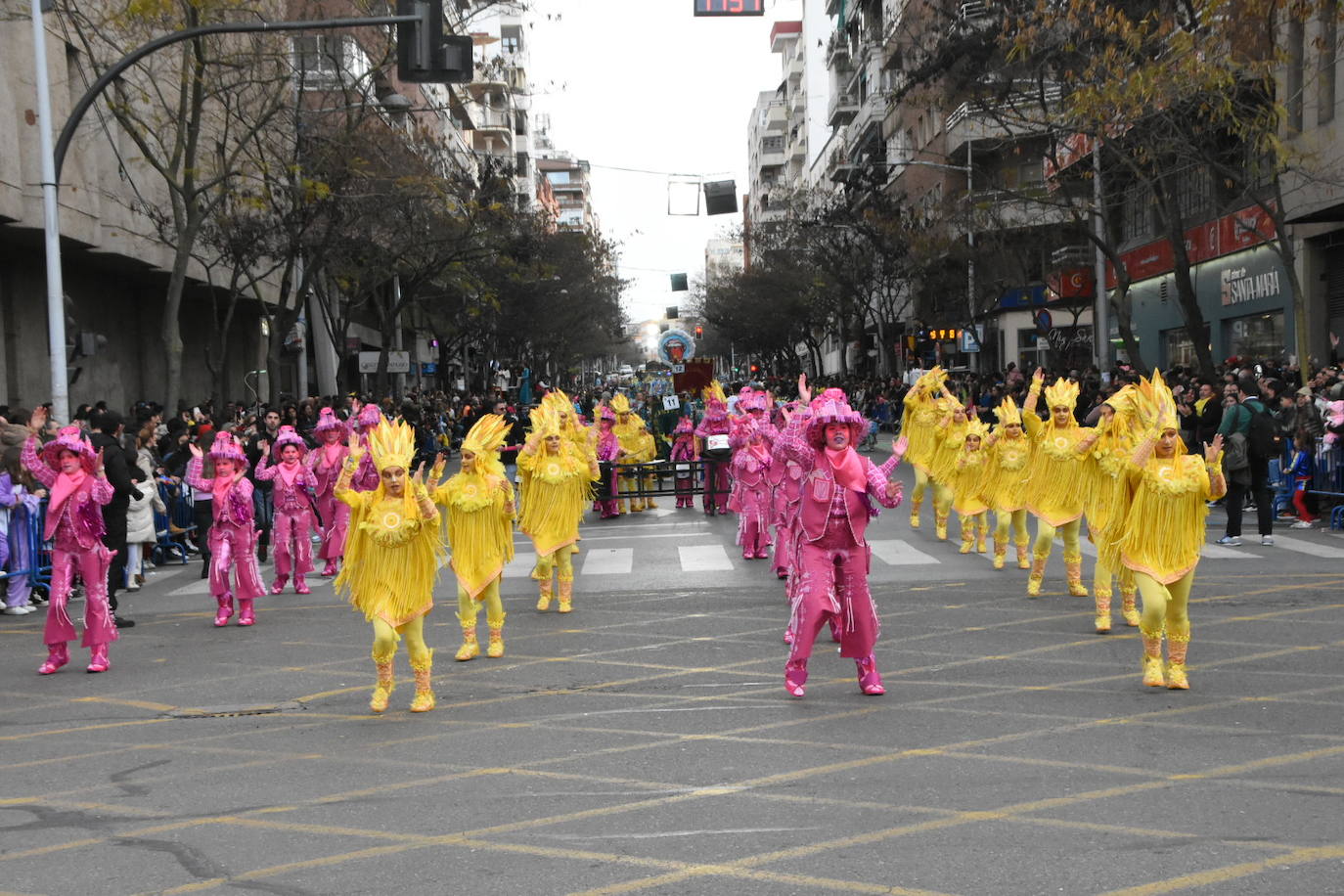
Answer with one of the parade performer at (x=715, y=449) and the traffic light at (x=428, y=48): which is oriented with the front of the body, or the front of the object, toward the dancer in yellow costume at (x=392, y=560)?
the parade performer

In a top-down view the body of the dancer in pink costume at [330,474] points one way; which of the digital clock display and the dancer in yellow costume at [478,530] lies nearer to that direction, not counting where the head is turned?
the dancer in yellow costume

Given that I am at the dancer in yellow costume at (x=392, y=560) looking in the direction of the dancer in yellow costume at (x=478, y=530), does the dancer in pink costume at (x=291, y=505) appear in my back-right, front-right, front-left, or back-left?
front-left

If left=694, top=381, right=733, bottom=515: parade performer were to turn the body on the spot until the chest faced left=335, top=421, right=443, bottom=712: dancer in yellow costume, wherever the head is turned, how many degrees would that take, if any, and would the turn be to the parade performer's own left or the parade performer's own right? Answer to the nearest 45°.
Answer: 0° — they already face them

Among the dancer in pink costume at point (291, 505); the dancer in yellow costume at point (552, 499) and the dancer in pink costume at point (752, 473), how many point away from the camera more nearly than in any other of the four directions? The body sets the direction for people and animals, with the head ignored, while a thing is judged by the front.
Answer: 0

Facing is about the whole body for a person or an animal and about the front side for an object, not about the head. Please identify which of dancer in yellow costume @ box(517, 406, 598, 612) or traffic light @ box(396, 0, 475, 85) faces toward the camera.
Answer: the dancer in yellow costume

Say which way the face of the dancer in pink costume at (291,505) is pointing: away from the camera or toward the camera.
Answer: toward the camera

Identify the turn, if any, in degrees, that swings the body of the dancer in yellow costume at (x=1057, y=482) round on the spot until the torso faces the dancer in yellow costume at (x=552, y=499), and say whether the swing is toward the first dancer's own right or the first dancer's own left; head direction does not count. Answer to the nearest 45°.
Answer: approximately 90° to the first dancer's own right

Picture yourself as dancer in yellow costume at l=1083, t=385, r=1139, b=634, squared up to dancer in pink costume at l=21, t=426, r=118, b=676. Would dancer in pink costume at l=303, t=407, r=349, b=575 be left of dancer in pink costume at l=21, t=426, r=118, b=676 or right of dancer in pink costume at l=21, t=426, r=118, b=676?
right

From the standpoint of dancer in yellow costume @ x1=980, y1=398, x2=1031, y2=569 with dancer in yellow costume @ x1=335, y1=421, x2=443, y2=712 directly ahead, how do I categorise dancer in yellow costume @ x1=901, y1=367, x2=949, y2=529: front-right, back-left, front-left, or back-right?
back-right

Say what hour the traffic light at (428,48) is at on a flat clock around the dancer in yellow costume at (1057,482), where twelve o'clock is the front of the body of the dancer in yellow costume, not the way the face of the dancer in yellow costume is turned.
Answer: The traffic light is roughly at 3 o'clock from the dancer in yellow costume.

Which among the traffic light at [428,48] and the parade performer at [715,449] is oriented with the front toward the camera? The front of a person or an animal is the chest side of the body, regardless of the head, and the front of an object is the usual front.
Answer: the parade performer

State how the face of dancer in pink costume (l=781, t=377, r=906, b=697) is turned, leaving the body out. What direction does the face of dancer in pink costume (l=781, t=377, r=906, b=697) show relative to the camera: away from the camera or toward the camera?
toward the camera

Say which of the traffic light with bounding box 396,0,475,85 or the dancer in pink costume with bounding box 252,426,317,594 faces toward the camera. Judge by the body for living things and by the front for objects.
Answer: the dancer in pink costume

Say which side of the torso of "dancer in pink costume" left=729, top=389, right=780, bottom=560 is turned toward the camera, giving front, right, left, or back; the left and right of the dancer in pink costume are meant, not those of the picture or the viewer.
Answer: front

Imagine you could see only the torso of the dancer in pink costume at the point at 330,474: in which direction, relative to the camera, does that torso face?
toward the camera

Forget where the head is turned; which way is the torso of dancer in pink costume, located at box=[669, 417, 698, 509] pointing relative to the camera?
toward the camera

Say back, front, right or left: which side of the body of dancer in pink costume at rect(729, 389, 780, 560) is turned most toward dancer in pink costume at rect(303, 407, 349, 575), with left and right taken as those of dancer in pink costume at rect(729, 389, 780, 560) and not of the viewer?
right
